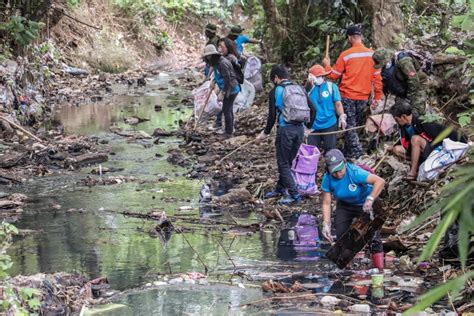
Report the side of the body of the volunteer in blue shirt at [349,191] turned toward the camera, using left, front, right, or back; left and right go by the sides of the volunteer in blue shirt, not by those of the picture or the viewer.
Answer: front

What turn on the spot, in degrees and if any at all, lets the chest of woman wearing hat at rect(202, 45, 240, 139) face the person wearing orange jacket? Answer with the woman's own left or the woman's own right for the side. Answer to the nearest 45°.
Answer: approximately 135° to the woman's own left

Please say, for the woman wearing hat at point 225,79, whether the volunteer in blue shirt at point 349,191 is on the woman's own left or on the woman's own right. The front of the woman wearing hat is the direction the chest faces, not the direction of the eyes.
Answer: on the woman's own left

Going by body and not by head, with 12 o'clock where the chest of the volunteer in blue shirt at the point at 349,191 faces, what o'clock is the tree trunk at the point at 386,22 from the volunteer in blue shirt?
The tree trunk is roughly at 6 o'clock from the volunteer in blue shirt.

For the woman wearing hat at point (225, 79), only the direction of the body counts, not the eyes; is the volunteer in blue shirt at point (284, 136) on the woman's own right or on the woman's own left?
on the woman's own left

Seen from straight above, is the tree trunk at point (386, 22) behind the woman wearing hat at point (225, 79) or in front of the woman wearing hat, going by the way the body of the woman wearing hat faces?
behind

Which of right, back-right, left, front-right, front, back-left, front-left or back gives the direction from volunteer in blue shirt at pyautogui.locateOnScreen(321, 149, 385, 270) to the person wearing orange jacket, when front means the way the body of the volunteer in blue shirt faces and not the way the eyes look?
back

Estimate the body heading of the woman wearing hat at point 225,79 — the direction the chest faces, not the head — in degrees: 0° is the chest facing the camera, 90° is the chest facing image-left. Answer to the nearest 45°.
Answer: approximately 90°
